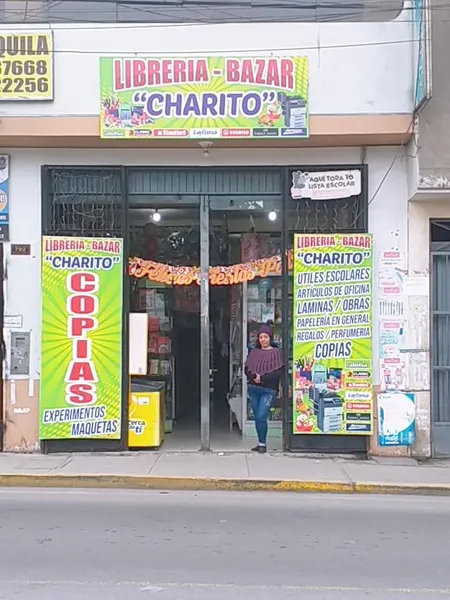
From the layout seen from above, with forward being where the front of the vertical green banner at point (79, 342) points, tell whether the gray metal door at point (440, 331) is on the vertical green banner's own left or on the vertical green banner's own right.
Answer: on the vertical green banner's own left

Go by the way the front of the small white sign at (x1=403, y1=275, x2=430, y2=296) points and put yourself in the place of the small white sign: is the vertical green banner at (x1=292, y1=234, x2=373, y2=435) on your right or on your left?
on your right

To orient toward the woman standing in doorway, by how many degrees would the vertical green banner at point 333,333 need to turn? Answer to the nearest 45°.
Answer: approximately 90° to its right

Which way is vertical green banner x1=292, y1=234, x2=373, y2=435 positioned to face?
toward the camera

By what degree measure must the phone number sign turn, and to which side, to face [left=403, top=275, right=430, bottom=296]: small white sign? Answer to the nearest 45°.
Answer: approximately 90° to its left

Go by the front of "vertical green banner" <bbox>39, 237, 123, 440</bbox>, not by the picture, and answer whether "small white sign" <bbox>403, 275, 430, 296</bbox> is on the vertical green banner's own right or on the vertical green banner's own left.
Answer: on the vertical green banner's own left

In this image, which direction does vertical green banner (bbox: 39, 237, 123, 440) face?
toward the camera

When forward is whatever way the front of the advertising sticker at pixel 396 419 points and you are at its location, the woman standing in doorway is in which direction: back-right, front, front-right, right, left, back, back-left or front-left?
right

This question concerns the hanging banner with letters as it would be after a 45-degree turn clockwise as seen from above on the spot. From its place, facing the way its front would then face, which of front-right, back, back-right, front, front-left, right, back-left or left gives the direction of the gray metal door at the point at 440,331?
back-left

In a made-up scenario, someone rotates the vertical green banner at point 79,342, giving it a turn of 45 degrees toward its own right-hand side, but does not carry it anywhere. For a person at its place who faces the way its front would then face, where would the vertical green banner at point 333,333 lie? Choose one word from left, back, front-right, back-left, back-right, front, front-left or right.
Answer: back-left

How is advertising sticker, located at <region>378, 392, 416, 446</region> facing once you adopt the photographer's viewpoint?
facing the viewer

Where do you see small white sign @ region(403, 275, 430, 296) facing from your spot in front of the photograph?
facing the viewer

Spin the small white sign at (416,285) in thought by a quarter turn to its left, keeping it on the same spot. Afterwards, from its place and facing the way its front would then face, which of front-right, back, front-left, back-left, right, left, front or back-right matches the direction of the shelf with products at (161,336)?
back
